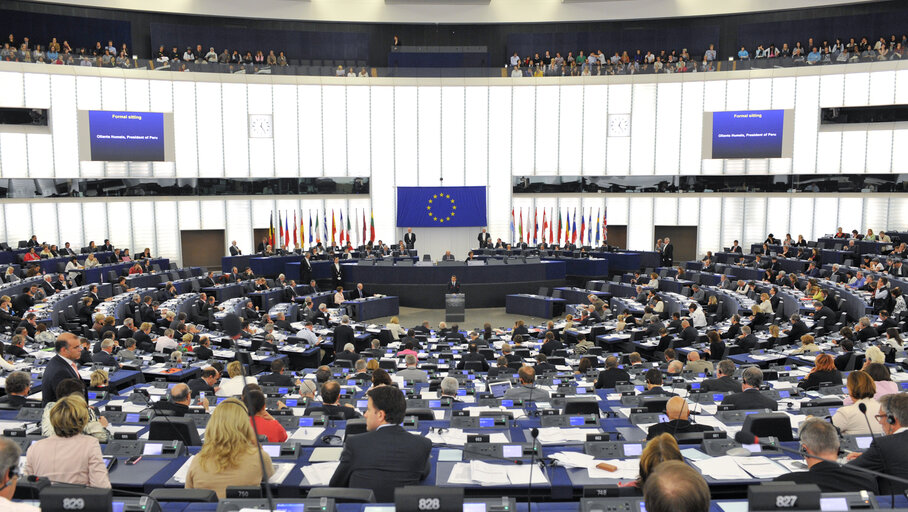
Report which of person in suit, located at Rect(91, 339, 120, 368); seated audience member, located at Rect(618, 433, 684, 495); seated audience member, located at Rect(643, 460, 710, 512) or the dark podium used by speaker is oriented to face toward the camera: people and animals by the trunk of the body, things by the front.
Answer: the dark podium used by speaker

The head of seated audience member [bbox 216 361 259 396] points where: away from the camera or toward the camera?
away from the camera

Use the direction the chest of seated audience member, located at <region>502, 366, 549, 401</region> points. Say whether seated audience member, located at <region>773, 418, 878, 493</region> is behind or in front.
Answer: behind

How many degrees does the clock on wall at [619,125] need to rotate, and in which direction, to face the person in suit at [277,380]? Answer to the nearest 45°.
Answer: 0° — it already faces them

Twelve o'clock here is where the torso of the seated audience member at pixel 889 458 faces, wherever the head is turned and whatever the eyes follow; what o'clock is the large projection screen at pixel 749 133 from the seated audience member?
The large projection screen is roughly at 1 o'clock from the seated audience member.

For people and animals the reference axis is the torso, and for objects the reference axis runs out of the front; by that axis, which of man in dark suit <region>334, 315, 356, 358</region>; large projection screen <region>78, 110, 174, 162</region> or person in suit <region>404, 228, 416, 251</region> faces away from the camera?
the man in dark suit

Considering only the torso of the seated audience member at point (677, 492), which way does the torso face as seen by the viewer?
away from the camera

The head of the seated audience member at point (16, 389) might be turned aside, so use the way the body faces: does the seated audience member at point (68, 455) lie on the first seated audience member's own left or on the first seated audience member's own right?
on the first seated audience member's own right

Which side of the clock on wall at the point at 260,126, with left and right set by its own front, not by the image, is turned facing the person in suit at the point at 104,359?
front

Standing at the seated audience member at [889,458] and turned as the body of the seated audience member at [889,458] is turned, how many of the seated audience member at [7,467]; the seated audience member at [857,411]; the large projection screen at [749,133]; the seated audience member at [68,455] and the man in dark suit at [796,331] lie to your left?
2

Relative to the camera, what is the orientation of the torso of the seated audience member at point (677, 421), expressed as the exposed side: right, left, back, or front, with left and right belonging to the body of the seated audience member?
back

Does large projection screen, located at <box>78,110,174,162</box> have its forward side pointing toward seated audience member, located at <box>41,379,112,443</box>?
yes

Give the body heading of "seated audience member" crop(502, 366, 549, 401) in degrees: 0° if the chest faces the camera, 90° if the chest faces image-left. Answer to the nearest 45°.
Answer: approximately 180°

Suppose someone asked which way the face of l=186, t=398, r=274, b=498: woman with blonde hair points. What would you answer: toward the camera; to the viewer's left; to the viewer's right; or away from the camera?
away from the camera

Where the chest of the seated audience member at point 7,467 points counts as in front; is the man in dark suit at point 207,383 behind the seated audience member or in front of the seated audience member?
in front

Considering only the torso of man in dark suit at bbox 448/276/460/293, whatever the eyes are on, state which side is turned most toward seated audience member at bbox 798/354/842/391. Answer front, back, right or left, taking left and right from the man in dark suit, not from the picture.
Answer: front

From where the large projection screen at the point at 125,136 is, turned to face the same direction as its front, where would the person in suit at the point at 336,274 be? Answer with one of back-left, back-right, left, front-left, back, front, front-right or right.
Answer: front-left
